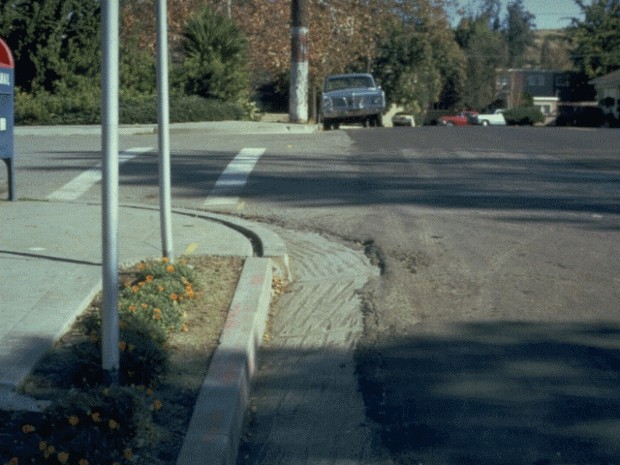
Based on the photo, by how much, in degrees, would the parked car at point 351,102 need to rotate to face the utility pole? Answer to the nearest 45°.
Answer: approximately 45° to its right

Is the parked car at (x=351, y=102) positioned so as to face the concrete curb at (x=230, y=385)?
yes

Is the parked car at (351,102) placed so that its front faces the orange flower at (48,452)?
yes

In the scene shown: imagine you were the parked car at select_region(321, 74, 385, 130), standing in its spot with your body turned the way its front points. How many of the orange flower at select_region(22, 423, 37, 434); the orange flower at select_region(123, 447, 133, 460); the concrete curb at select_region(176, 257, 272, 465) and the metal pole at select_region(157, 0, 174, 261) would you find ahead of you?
4

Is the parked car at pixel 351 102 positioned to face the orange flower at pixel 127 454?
yes

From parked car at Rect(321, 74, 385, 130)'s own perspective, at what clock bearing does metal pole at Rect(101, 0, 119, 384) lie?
The metal pole is roughly at 12 o'clock from the parked car.

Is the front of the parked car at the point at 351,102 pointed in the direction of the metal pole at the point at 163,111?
yes

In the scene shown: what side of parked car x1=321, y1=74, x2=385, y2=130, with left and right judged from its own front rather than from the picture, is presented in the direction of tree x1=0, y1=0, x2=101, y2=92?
right

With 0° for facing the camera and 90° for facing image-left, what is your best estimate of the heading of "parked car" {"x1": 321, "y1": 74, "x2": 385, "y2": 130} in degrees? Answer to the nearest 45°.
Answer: approximately 0°
